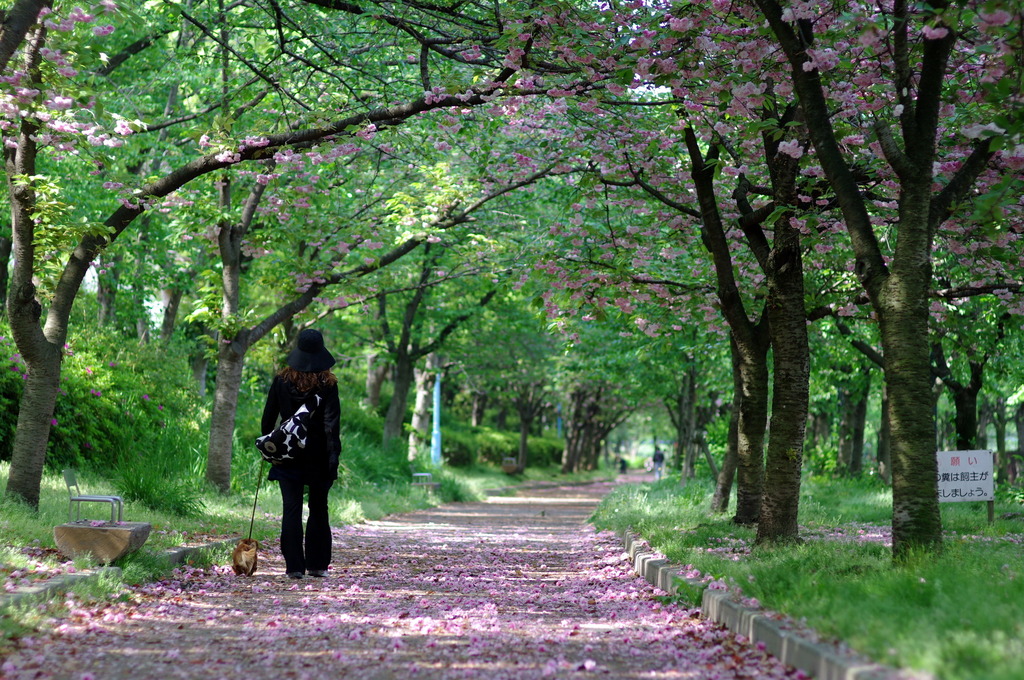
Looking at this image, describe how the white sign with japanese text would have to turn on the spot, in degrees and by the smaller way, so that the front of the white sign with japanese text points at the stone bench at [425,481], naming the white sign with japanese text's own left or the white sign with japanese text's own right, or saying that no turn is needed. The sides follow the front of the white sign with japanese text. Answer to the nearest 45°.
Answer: approximately 135° to the white sign with japanese text's own right

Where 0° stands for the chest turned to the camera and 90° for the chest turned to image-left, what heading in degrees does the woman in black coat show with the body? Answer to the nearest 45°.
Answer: approximately 180°

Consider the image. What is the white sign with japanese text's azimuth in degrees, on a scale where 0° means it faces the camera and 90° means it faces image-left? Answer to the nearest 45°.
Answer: approximately 0°

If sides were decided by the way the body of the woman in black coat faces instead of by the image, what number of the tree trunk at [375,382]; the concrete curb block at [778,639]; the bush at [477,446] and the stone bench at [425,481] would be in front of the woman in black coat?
3

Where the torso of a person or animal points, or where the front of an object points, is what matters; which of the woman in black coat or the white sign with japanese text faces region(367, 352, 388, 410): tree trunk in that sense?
the woman in black coat

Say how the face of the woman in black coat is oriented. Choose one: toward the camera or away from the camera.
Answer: away from the camera

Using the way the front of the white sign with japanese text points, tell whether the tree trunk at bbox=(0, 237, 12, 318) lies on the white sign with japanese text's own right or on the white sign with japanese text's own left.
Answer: on the white sign with japanese text's own right

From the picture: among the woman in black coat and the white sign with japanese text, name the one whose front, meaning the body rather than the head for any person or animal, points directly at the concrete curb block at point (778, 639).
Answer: the white sign with japanese text

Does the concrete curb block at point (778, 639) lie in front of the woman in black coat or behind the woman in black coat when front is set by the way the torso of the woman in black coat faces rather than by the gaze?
behind

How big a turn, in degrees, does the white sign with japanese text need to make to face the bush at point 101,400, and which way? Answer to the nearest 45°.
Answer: approximately 90° to its right

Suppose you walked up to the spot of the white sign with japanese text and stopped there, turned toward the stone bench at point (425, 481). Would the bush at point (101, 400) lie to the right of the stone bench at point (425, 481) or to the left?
left
